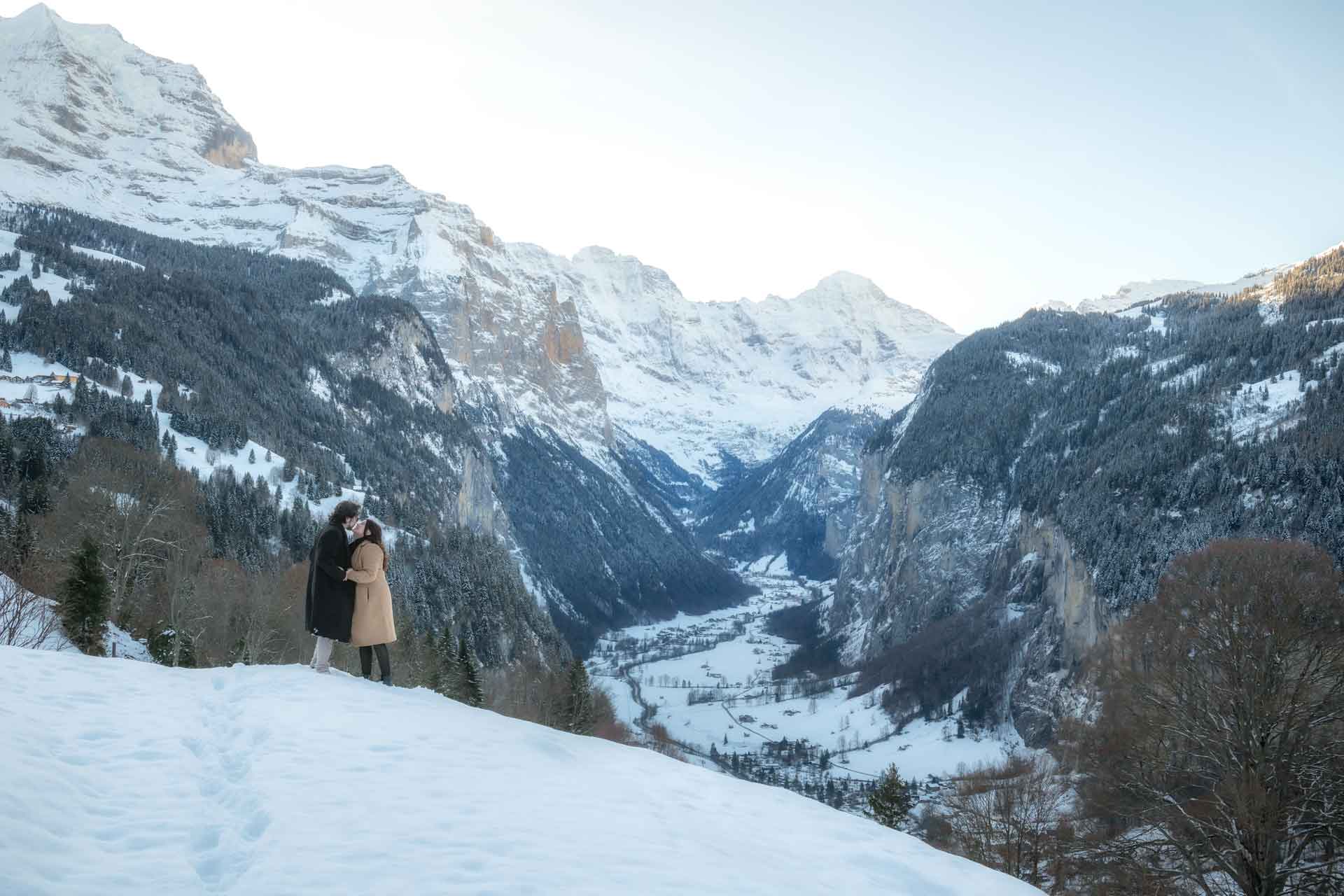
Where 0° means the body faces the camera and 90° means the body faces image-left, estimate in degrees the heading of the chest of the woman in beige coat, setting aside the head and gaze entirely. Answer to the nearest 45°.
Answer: approximately 90°

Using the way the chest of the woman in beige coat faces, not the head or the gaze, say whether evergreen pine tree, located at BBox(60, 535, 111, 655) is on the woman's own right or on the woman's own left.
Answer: on the woman's own right

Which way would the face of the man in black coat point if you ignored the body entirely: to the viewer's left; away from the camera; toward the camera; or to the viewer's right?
to the viewer's right

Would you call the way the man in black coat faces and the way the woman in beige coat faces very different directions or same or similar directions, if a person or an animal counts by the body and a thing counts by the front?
very different directions

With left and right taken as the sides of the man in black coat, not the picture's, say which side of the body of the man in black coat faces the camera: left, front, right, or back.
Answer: right

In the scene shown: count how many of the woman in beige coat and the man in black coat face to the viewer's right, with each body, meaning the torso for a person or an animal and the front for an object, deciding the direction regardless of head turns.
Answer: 1

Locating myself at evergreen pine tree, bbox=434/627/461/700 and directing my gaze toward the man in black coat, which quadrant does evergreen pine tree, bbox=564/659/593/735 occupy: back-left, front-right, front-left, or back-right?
back-left

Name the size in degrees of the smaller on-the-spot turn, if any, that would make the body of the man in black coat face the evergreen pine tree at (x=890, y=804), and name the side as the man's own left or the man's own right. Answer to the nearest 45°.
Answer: approximately 45° to the man's own left
